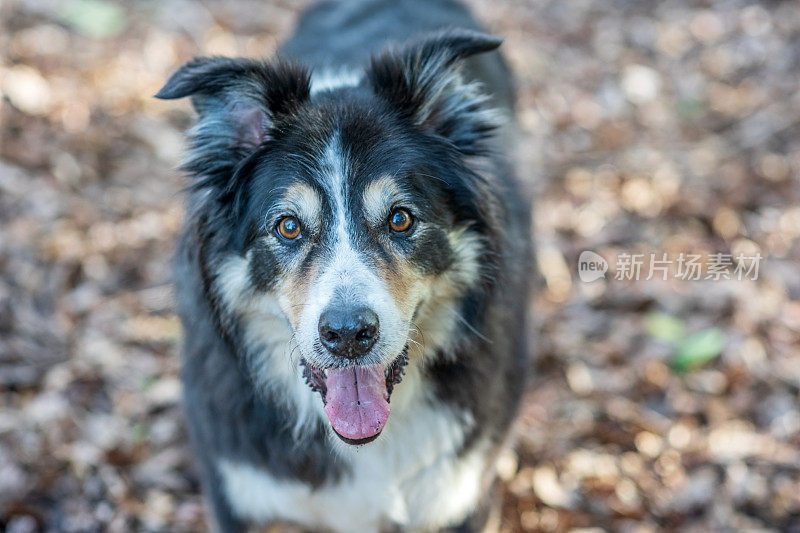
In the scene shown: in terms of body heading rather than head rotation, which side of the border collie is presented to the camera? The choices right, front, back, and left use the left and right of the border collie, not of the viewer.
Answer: front

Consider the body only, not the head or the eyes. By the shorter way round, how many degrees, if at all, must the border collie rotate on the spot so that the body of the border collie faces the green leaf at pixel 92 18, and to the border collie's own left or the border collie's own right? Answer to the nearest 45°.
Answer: approximately 135° to the border collie's own right

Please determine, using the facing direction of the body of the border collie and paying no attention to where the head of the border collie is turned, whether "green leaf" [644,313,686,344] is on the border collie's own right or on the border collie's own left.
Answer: on the border collie's own left

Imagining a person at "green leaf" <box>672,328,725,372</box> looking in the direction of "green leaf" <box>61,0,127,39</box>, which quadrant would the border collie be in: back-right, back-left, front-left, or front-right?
front-left
